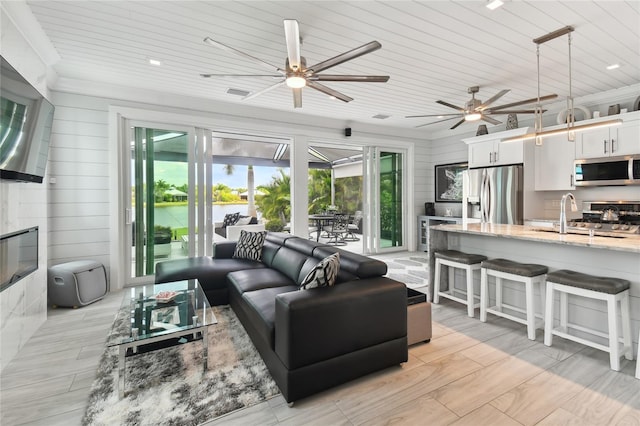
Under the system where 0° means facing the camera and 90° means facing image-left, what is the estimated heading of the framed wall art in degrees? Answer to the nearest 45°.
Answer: approximately 45°

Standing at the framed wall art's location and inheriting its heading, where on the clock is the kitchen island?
The kitchen island is roughly at 10 o'clock from the framed wall art.

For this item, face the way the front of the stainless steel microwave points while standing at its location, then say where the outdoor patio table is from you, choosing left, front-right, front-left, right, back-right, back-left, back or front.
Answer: front-right

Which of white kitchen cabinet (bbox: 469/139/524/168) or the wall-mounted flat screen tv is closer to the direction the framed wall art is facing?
the wall-mounted flat screen tv

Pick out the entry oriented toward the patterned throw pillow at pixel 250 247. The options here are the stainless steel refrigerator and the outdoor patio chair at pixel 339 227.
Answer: the stainless steel refrigerator

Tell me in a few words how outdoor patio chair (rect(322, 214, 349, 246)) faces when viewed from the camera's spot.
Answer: facing away from the viewer and to the left of the viewer

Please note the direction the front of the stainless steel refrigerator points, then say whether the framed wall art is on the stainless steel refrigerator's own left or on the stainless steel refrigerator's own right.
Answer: on the stainless steel refrigerator's own right

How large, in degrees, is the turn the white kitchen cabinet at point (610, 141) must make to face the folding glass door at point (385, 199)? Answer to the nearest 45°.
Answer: approximately 45° to its right

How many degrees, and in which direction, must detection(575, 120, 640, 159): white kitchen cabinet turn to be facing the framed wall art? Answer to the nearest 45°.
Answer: approximately 90° to its right

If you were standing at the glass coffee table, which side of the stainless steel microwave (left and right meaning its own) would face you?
front
